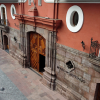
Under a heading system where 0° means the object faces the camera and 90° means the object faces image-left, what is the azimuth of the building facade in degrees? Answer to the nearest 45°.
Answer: approximately 45°
